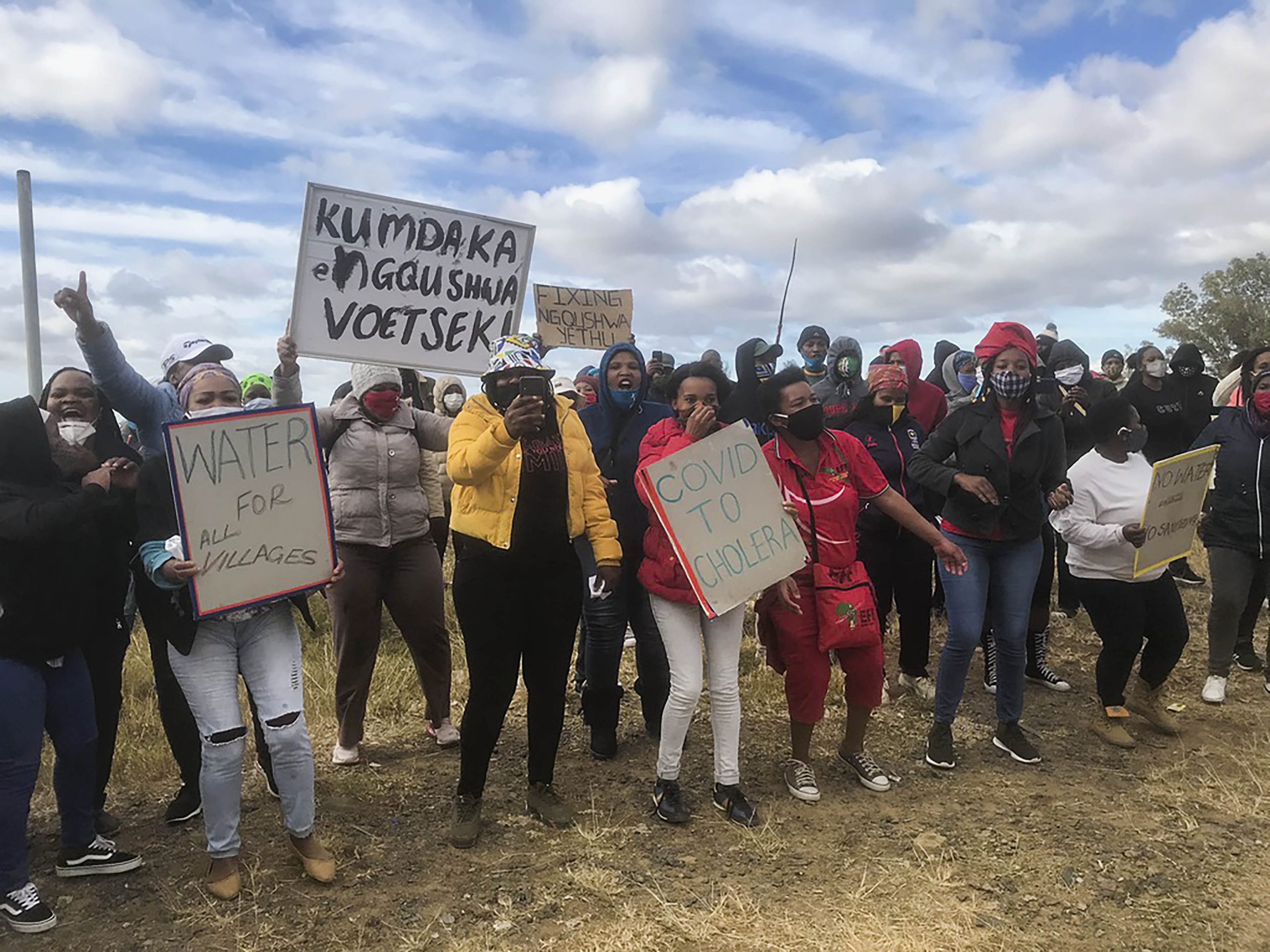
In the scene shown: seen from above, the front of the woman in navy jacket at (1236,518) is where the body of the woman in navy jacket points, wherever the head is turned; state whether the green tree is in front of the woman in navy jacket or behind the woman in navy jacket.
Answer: behind

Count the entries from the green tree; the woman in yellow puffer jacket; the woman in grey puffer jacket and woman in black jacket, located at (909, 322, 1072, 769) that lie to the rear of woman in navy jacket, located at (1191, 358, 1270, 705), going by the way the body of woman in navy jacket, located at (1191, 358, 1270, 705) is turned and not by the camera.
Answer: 1

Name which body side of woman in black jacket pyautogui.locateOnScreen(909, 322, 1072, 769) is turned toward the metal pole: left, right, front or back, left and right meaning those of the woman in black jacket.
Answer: right

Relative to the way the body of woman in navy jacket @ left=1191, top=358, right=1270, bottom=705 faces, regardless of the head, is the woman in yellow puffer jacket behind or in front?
in front

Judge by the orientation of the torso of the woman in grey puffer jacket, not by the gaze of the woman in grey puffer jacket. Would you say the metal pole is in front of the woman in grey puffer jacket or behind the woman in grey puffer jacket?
behind

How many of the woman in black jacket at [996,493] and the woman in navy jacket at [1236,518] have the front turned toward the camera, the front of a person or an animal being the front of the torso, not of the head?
2

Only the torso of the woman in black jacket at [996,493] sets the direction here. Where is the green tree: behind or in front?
behind

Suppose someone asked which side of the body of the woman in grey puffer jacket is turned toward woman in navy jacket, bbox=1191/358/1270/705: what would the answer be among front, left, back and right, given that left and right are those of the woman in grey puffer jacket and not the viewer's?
left

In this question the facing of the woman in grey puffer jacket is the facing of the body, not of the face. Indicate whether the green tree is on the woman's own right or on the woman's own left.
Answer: on the woman's own left
